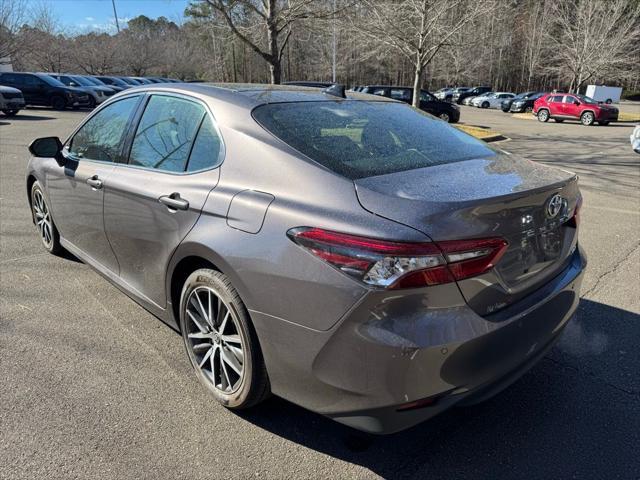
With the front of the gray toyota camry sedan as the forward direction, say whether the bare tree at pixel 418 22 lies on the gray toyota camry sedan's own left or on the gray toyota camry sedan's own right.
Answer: on the gray toyota camry sedan's own right

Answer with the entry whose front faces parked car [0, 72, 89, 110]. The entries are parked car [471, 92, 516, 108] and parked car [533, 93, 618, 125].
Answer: parked car [471, 92, 516, 108]

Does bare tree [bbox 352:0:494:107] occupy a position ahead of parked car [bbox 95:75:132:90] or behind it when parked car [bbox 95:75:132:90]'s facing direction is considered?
ahead

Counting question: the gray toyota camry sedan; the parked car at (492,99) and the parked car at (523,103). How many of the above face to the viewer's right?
0

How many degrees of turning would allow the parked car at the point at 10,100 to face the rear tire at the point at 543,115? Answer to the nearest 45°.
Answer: approximately 45° to its left

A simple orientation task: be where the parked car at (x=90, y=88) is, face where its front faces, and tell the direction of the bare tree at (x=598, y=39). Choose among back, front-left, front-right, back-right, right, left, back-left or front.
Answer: front-left

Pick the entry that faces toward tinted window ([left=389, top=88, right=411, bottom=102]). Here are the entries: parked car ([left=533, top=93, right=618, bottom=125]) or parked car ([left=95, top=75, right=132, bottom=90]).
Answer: parked car ([left=95, top=75, right=132, bottom=90])

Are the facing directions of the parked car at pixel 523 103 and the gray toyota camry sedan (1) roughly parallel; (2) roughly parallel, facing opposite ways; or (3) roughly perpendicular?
roughly perpendicular

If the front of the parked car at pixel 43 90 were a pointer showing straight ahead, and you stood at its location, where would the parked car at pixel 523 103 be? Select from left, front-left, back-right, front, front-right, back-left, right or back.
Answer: front-left

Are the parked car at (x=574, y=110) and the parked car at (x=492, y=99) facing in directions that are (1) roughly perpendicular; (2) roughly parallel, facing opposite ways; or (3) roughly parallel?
roughly perpendicular

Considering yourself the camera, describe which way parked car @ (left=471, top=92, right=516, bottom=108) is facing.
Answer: facing the viewer and to the left of the viewer

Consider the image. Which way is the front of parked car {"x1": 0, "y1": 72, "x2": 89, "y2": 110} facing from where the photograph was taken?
facing the viewer and to the right of the viewer

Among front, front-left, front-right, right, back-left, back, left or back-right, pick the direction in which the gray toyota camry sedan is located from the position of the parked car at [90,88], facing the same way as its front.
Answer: front-right

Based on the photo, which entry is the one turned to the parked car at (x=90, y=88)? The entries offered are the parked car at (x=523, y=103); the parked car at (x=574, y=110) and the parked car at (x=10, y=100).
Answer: the parked car at (x=523, y=103)
